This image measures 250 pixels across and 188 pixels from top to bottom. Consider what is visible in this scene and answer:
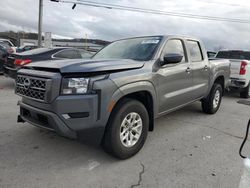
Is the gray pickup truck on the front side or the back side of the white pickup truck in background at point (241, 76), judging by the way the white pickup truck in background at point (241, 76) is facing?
on the back side

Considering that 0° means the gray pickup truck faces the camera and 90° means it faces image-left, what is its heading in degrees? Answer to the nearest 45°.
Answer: approximately 45°

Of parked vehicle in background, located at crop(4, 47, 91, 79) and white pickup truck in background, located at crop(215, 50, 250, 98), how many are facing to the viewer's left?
0

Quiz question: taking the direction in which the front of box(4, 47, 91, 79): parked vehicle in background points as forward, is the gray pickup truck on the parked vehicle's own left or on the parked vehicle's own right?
on the parked vehicle's own right

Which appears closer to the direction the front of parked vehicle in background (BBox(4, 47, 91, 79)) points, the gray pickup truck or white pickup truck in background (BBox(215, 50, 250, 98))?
the white pickup truck in background

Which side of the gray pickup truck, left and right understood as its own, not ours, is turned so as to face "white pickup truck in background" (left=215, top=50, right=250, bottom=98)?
back

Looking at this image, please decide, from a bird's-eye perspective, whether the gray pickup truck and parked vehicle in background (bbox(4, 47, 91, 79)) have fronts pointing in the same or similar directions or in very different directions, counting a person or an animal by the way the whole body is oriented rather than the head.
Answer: very different directions

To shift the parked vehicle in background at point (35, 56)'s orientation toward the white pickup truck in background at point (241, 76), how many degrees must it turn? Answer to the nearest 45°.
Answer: approximately 45° to its right

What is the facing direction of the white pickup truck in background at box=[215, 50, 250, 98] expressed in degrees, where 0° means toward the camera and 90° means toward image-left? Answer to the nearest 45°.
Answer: approximately 225°

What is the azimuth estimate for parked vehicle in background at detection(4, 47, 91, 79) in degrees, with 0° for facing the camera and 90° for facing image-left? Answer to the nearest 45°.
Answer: approximately 225°

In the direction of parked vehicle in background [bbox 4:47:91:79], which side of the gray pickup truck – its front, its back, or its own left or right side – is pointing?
right
